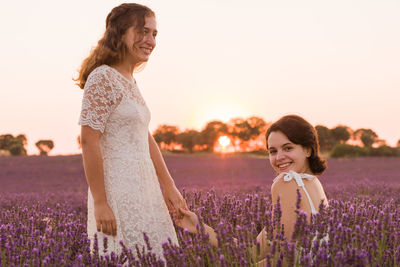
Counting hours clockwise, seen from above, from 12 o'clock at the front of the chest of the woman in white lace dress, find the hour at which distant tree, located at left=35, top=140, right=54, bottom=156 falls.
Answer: The distant tree is roughly at 7 o'clock from the woman in white lace dress.

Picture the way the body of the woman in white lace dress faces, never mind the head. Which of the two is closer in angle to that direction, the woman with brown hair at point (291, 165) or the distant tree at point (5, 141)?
the woman with brown hair

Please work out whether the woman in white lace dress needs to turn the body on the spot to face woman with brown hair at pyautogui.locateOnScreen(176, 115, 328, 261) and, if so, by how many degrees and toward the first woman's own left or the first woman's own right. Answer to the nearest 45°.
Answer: approximately 45° to the first woman's own left

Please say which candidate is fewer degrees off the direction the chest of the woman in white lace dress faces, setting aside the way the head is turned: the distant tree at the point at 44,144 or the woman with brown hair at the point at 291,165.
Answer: the woman with brown hair

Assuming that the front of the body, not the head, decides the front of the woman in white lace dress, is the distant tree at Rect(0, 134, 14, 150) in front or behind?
behind

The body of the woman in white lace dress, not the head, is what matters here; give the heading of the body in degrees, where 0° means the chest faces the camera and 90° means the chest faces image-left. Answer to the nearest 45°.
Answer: approximately 315°

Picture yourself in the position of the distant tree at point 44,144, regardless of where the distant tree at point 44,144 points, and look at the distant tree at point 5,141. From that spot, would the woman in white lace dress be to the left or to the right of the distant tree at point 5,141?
left
